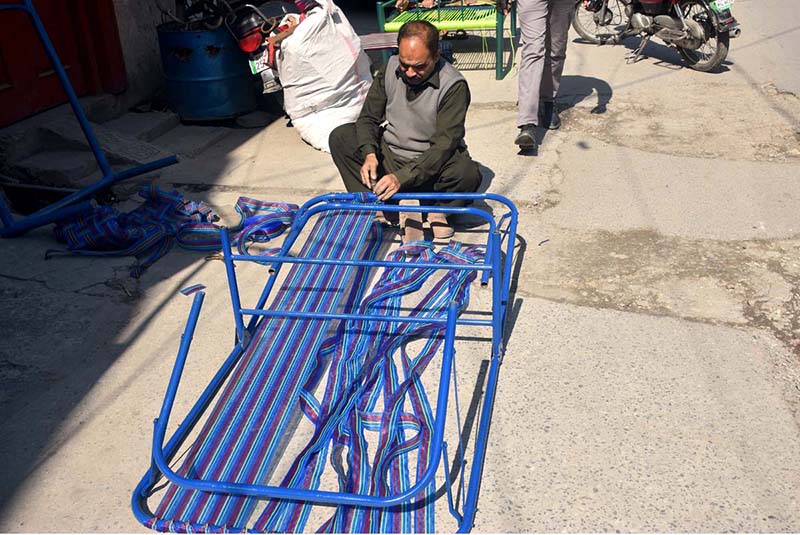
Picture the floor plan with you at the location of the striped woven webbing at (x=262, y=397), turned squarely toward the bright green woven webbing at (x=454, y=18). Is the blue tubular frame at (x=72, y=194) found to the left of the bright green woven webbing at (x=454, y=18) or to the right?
left

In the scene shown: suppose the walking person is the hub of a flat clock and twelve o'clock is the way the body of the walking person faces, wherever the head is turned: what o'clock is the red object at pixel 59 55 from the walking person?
The red object is roughly at 3 o'clock from the walking person.

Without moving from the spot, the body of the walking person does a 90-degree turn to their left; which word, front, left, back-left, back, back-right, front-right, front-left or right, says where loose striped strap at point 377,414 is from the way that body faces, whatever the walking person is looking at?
right

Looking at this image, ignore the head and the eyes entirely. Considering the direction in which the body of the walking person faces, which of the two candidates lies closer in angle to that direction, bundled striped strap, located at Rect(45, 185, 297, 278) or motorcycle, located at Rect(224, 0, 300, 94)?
the bundled striped strap

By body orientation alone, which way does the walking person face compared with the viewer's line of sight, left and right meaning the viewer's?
facing the viewer

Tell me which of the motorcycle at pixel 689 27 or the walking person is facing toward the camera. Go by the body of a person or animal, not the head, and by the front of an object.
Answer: the walking person

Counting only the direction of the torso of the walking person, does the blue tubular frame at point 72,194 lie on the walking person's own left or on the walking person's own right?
on the walking person's own right

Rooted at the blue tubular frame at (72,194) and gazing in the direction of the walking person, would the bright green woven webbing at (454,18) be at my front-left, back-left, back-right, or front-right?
front-left

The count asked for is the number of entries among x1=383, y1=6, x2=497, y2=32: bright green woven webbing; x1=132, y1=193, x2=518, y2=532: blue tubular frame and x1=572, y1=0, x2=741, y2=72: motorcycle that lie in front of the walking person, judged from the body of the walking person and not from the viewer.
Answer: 1

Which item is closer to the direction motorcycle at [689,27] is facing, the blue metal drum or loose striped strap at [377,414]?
the blue metal drum

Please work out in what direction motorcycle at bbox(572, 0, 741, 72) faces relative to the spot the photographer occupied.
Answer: facing away from the viewer and to the left of the viewer

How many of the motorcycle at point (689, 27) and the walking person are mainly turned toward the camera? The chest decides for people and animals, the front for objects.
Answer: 1

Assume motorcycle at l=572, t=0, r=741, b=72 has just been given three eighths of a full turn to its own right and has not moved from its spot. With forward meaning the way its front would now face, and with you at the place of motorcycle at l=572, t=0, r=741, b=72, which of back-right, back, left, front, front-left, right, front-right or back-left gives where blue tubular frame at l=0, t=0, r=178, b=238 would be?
back-right

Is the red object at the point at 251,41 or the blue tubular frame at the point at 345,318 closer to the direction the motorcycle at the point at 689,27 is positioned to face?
the red object

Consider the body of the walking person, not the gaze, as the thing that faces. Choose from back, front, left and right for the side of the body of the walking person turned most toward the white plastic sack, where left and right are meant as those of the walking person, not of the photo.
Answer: right
